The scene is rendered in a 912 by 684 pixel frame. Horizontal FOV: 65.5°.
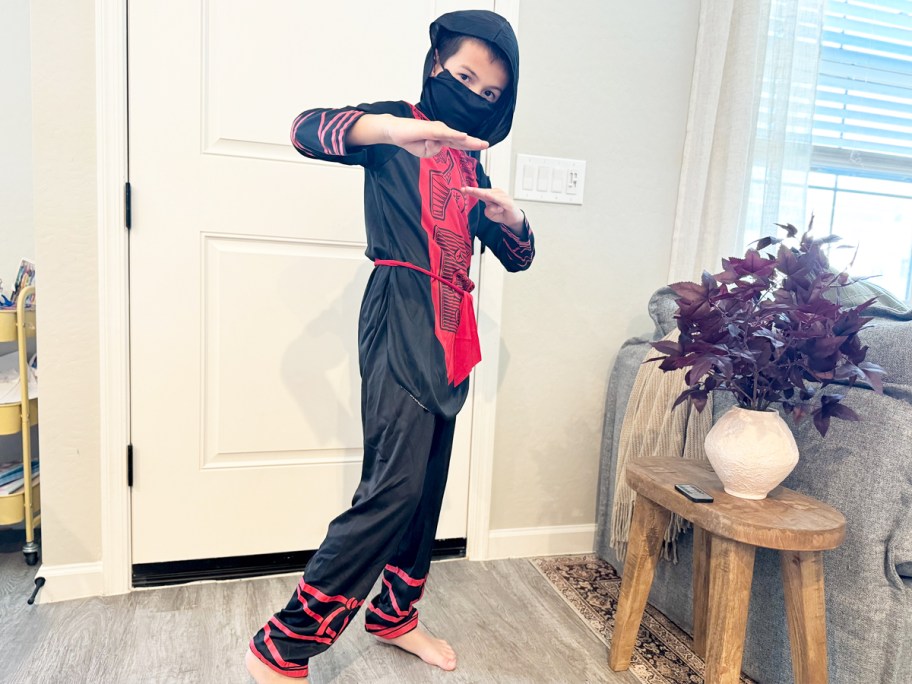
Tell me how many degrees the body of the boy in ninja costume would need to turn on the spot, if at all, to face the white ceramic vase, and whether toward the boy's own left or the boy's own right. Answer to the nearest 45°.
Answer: approximately 45° to the boy's own left

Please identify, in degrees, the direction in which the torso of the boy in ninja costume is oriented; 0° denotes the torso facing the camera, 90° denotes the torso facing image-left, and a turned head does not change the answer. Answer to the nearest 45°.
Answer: approximately 315°

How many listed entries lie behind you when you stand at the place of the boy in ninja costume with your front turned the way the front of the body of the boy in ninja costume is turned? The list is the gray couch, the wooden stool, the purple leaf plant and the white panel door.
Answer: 1

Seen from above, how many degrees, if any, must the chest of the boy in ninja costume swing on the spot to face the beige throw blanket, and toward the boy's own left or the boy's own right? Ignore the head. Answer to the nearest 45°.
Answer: approximately 90° to the boy's own left

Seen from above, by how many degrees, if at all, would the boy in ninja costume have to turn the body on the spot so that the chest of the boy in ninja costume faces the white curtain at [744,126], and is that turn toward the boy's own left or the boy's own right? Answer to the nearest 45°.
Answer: approximately 90° to the boy's own left

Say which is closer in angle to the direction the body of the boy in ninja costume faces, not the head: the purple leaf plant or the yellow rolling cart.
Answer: the purple leaf plant

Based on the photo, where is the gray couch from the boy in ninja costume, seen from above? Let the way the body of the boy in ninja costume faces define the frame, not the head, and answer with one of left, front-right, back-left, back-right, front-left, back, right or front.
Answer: front-left

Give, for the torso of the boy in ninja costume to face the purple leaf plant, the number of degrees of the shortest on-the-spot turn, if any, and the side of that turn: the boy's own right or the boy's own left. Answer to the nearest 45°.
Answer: approximately 45° to the boy's own left

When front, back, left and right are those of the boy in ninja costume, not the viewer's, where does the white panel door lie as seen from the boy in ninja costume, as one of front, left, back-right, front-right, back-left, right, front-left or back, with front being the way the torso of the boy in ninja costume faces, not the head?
back
